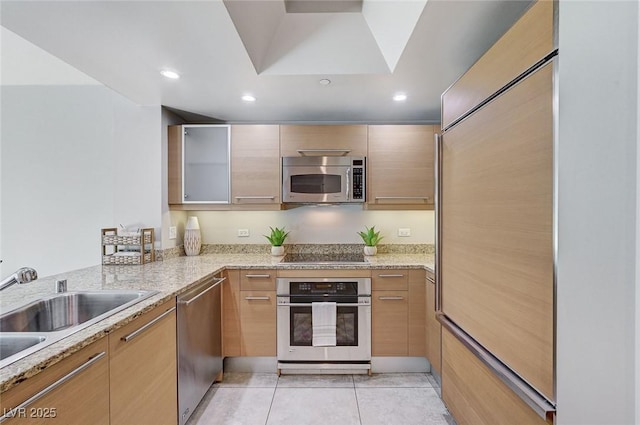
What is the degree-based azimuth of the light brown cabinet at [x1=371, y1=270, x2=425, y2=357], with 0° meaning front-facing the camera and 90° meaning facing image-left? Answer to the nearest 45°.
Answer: approximately 0°

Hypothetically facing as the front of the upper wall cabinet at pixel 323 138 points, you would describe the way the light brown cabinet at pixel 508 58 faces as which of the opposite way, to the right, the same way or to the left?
to the right
